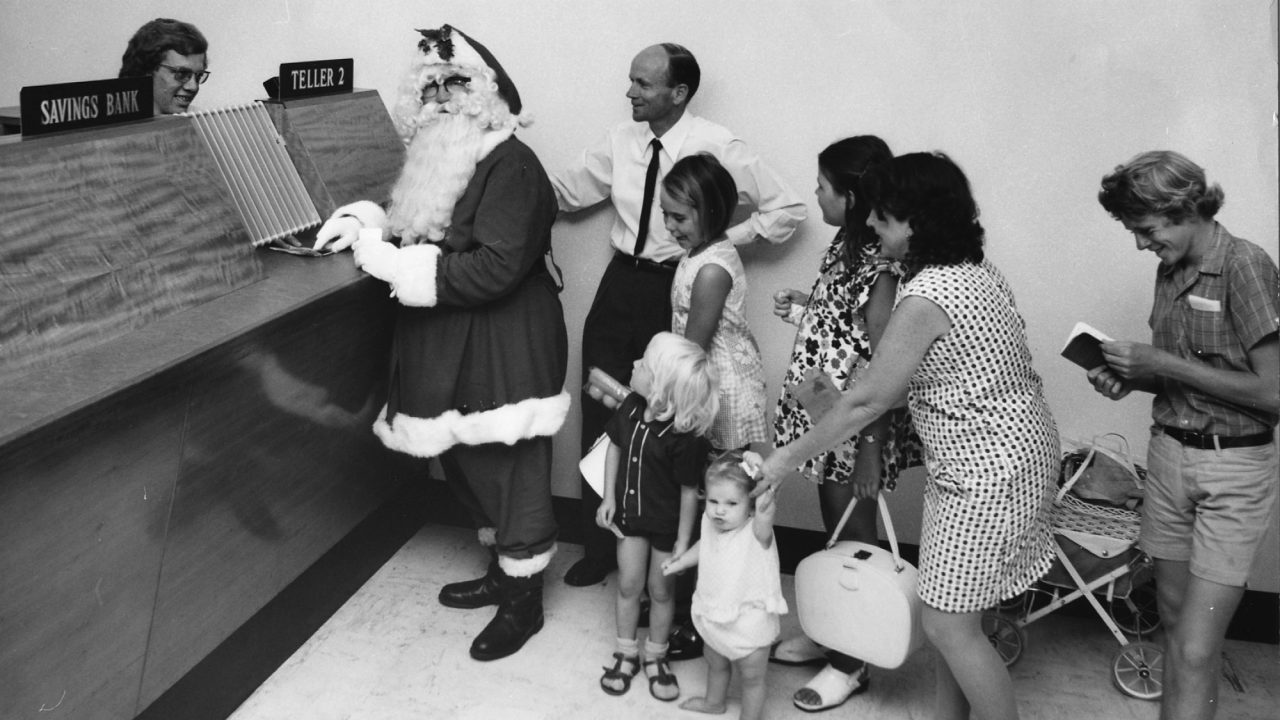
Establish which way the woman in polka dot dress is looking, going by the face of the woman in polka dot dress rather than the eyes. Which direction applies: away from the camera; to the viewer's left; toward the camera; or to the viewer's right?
to the viewer's left

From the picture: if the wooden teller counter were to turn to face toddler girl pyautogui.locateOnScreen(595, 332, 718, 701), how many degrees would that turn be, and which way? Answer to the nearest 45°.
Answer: approximately 45° to its left

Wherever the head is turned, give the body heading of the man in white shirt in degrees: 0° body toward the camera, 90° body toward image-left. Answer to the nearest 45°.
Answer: approximately 45°

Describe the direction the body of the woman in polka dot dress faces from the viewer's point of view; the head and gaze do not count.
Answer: to the viewer's left

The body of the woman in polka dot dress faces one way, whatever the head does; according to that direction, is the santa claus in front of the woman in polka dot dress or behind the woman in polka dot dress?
in front

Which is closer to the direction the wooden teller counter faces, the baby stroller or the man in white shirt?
the baby stroller

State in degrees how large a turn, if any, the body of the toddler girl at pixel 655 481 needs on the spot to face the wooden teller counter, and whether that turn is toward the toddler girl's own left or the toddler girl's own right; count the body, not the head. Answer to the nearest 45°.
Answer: approximately 45° to the toddler girl's own right

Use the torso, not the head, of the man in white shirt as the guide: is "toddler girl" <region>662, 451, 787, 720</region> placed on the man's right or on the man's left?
on the man's left

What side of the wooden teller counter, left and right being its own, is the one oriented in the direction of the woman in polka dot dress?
front

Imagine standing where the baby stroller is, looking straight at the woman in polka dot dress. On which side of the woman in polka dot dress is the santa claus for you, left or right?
right

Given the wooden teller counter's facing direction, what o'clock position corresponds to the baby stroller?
The baby stroller is roughly at 11 o'clock from the wooden teller counter.

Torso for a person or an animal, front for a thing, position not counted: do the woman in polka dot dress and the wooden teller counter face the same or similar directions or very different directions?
very different directions

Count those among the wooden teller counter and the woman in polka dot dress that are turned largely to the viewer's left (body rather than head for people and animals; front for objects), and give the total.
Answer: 1

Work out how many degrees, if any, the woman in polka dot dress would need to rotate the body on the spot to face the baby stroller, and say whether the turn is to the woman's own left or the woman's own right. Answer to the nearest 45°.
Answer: approximately 135° to the woman's own right
